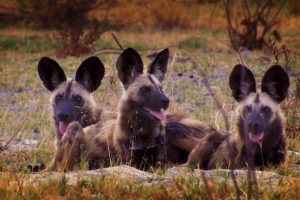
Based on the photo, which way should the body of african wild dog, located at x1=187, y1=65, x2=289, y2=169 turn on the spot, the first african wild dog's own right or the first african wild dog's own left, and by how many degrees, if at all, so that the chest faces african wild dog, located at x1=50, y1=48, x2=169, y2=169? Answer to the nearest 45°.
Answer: approximately 135° to the first african wild dog's own right

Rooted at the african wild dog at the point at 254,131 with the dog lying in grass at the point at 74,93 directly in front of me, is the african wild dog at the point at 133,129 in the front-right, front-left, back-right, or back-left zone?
front-left

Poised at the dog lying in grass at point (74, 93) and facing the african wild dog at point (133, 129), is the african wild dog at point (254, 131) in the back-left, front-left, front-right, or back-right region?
front-left

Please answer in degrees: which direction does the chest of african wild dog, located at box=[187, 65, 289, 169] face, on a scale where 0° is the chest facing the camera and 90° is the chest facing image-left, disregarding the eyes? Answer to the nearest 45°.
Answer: approximately 315°
